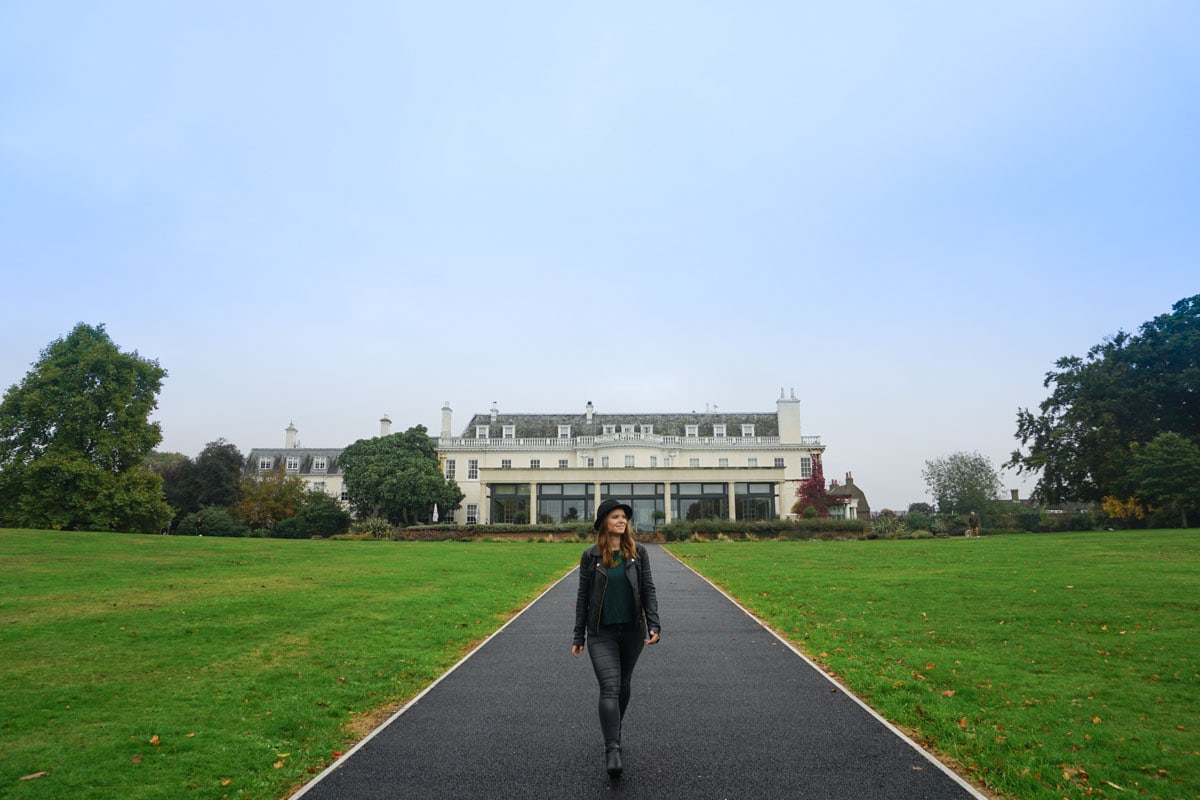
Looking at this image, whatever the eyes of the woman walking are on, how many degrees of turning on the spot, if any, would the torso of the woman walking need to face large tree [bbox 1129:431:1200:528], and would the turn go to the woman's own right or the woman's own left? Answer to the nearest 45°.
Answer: approximately 135° to the woman's own left

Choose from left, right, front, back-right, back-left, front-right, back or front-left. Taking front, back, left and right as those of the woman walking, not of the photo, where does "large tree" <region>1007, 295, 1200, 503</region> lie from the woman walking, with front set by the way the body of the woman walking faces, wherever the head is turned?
back-left

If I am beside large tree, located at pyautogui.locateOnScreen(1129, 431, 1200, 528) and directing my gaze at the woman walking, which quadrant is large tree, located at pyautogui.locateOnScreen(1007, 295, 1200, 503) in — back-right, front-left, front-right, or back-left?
back-right

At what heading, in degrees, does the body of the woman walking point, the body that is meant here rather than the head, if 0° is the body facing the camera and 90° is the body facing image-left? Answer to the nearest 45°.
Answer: approximately 0°

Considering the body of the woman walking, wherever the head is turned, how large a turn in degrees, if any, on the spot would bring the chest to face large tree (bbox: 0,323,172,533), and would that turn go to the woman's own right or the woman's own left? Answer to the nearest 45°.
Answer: approximately 135° to the woman's own right
